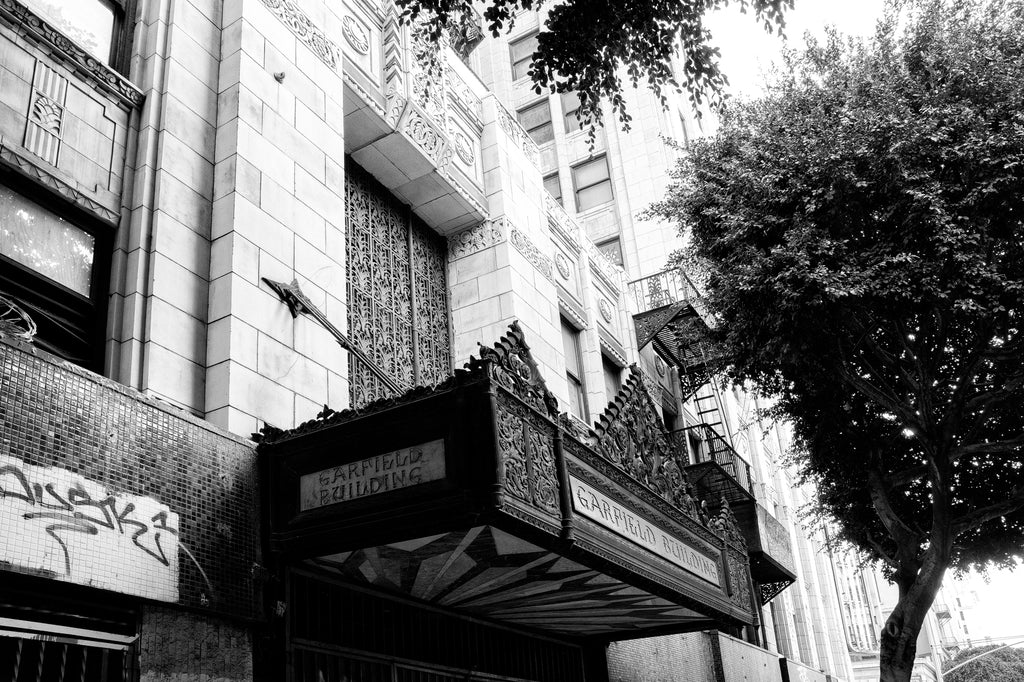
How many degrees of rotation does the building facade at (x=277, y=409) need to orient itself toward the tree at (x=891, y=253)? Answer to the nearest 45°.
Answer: approximately 90° to its left
